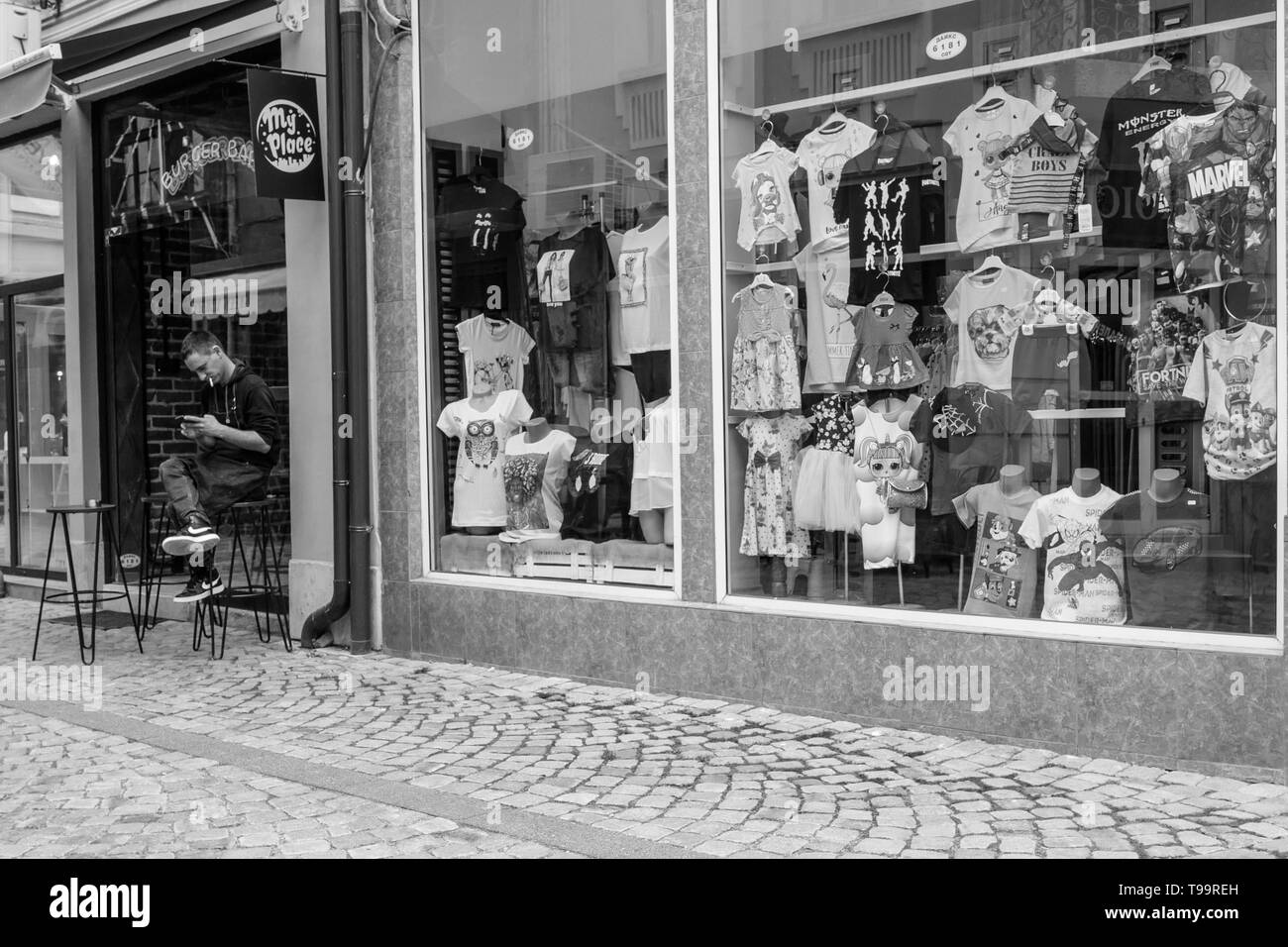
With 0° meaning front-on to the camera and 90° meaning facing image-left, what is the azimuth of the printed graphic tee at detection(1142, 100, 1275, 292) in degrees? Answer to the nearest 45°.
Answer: approximately 0°

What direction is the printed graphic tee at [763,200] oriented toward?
toward the camera

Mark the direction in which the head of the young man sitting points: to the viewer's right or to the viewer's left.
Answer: to the viewer's left

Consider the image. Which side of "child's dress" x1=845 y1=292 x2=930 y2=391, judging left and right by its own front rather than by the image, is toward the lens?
front

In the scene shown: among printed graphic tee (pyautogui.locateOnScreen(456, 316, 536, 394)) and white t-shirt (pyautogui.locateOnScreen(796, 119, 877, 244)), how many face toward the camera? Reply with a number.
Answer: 2

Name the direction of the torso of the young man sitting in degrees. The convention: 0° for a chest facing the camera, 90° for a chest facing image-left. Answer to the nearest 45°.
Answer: approximately 45°

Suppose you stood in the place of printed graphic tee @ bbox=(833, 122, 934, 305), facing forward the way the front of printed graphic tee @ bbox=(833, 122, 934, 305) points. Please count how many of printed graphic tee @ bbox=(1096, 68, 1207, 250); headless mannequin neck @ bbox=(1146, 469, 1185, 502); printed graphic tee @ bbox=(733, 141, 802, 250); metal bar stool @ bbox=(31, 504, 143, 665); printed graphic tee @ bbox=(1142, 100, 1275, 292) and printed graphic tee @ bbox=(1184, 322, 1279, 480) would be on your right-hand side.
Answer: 2

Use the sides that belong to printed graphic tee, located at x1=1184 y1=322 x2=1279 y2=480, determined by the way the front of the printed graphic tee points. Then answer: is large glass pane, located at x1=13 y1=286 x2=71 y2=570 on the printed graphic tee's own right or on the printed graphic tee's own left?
on the printed graphic tee's own right

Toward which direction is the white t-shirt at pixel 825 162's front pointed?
toward the camera
